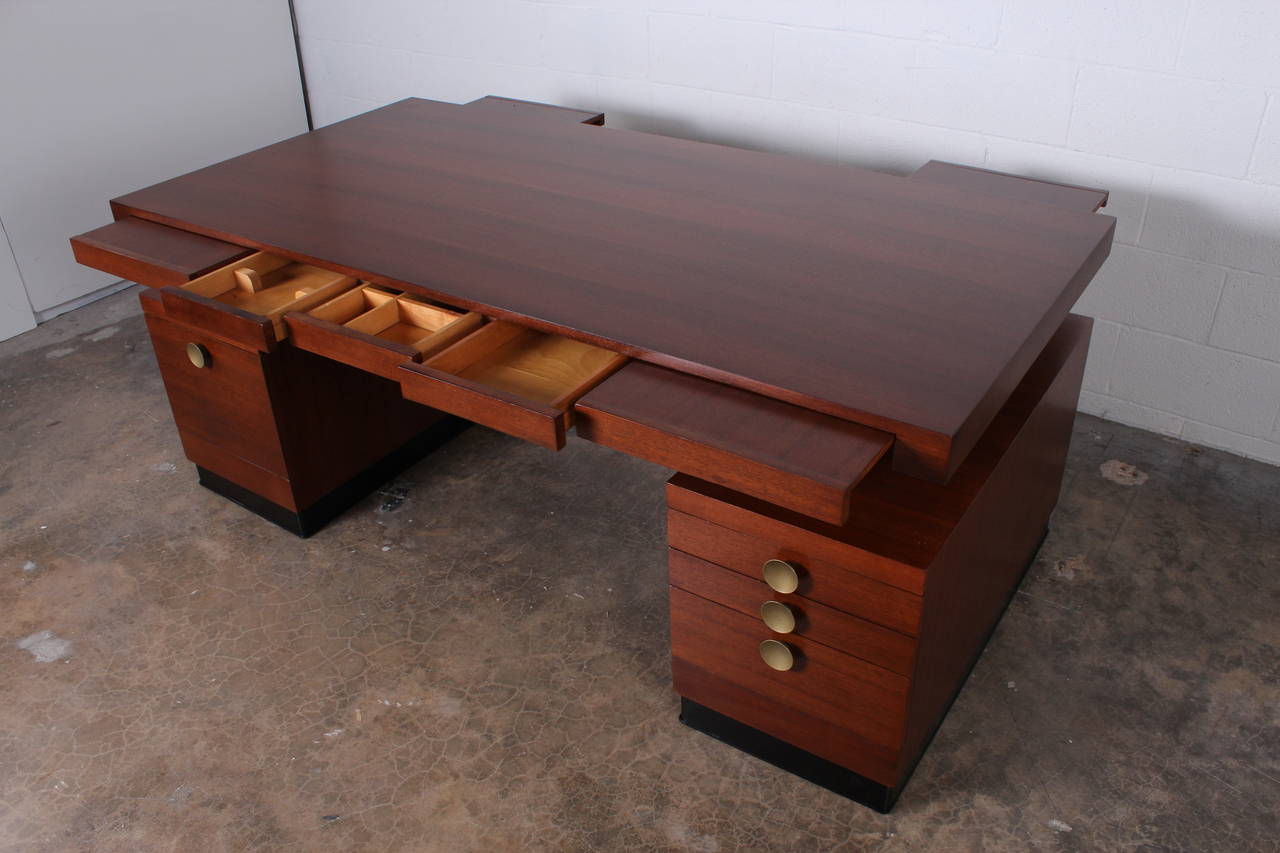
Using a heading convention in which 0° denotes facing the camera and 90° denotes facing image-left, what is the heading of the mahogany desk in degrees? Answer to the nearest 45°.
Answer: approximately 45°
